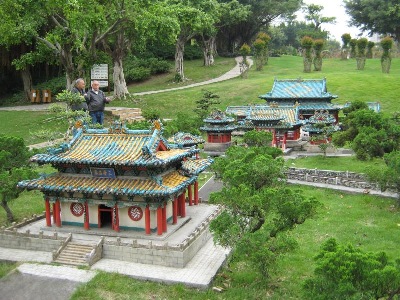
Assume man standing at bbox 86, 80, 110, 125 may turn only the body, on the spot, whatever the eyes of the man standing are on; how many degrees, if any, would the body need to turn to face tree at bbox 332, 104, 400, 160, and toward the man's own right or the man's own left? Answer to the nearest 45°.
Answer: approximately 90° to the man's own left

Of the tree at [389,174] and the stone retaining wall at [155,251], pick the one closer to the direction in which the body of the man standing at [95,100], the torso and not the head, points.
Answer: the stone retaining wall

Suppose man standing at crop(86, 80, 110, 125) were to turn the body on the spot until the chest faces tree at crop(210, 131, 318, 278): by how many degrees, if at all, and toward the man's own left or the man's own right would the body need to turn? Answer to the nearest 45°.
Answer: approximately 45° to the man's own left

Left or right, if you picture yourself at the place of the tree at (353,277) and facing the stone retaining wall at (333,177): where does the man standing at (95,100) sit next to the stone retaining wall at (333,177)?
left

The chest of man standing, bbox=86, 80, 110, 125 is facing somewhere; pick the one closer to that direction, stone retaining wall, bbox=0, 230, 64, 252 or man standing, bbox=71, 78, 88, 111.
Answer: the stone retaining wall

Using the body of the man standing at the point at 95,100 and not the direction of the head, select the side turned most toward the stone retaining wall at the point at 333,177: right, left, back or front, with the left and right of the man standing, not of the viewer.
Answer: left

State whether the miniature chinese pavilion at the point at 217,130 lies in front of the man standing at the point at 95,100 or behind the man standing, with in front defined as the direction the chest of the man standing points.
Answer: in front

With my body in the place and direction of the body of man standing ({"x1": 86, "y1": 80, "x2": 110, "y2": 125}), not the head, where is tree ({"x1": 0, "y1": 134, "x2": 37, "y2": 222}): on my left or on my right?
on my right

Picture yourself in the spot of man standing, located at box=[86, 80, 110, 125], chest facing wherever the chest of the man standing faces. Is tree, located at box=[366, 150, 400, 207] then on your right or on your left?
on your left

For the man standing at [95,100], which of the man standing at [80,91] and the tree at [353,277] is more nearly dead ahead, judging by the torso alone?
the tree

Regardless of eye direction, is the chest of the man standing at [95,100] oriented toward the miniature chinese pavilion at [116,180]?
yes

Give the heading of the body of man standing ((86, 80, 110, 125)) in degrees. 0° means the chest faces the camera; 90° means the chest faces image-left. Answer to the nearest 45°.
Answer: approximately 0°
